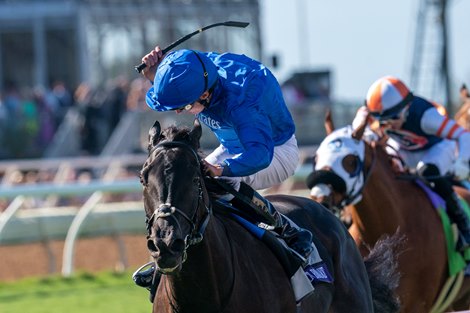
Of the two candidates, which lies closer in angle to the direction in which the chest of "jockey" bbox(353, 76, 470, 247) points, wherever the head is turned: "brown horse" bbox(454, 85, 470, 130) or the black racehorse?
the black racehorse

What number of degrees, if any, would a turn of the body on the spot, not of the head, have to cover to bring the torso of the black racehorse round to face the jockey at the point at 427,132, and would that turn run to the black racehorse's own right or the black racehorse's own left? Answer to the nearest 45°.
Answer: approximately 180°

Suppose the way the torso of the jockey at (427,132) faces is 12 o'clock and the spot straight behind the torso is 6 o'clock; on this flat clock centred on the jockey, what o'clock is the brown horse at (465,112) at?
The brown horse is roughly at 5 o'clock from the jockey.

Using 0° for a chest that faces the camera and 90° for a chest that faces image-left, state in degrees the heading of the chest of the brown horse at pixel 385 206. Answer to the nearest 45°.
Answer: approximately 45°

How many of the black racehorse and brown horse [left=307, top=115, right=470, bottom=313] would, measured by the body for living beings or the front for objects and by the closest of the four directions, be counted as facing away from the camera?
0

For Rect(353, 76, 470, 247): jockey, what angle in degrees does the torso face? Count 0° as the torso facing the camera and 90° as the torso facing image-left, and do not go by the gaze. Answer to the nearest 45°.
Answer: approximately 45°

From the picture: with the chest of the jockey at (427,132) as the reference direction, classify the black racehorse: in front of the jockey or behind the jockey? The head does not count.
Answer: in front

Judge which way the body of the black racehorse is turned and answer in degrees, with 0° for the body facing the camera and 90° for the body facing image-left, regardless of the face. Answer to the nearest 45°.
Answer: approximately 45°

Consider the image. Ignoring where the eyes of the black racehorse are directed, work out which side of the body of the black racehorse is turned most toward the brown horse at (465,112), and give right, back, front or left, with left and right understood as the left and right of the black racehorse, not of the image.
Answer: back
